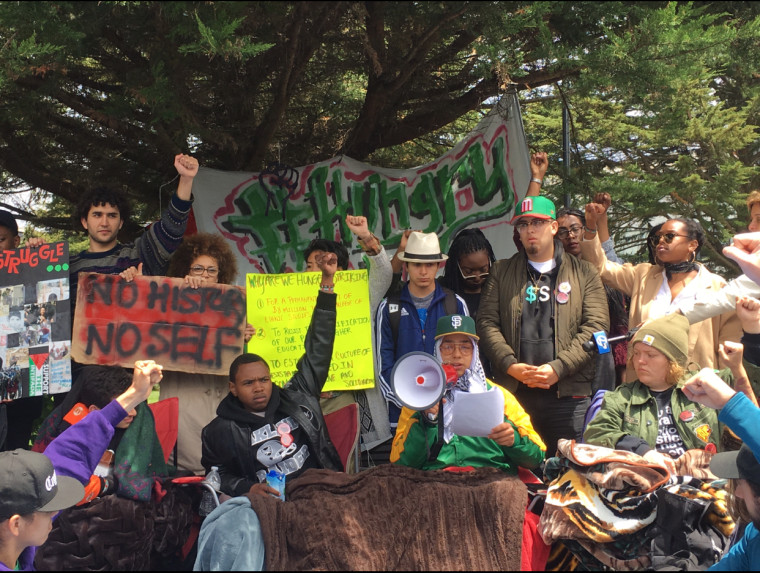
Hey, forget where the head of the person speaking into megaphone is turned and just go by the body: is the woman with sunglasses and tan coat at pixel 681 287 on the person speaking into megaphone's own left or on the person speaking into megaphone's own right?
on the person speaking into megaphone's own left

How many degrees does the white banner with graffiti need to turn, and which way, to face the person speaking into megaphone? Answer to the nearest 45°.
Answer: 0° — it already faces them

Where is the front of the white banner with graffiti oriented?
toward the camera

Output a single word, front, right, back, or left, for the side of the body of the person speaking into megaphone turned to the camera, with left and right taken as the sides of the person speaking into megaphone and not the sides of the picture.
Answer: front

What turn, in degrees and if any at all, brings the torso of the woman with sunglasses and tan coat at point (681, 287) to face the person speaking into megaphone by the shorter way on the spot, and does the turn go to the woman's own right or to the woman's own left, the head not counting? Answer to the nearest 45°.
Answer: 0° — they already face them

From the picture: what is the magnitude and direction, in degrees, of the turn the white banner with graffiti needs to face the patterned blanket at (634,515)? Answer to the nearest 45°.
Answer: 0° — it already faces it

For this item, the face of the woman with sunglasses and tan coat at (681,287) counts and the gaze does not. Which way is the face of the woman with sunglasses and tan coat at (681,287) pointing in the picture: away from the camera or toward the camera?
toward the camera

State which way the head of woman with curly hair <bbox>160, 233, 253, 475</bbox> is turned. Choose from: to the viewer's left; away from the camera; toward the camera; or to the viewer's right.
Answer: toward the camera

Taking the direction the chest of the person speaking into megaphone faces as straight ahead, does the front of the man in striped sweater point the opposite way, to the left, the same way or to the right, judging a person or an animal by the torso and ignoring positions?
the same way

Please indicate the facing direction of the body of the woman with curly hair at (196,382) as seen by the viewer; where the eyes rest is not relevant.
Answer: toward the camera

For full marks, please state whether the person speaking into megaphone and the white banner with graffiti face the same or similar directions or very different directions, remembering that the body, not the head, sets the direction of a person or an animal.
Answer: same or similar directions

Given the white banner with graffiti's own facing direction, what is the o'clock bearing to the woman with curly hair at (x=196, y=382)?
The woman with curly hair is roughly at 1 o'clock from the white banner with graffiti.

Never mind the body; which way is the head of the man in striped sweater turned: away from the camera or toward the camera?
toward the camera
